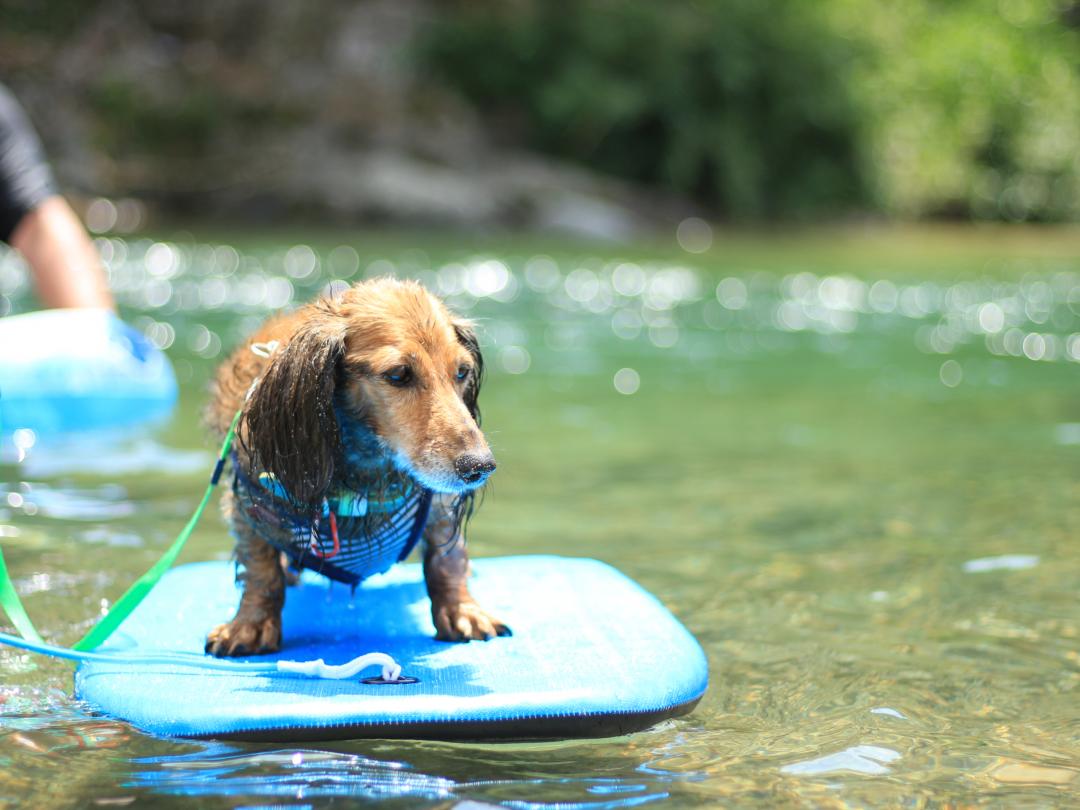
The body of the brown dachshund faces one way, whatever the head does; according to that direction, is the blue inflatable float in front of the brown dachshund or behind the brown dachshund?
behind

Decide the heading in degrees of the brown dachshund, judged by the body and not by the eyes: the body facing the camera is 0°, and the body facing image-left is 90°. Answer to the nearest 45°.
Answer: approximately 315°
